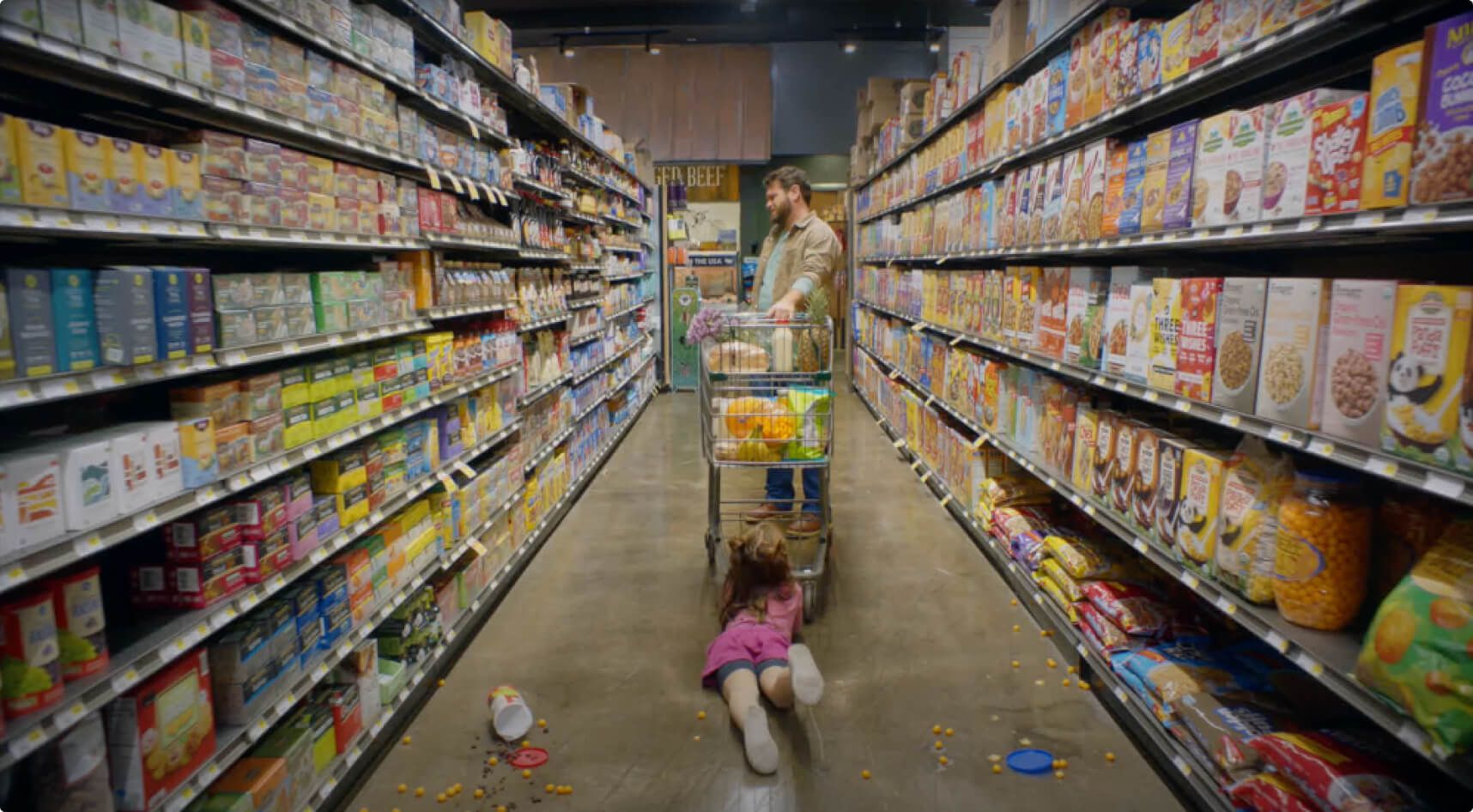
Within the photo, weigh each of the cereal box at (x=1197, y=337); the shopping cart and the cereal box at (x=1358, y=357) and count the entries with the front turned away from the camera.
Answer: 0

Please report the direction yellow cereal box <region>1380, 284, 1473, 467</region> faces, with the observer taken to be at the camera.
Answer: facing the viewer and to the left of the viewer

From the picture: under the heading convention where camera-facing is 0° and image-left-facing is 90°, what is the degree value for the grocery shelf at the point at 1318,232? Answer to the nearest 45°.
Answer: approximately 45°

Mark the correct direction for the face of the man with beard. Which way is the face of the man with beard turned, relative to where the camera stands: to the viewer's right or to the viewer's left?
to the viewer's left

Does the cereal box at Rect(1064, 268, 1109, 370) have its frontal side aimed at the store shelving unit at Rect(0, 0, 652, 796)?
yes

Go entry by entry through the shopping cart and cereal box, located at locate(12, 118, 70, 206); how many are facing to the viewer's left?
0

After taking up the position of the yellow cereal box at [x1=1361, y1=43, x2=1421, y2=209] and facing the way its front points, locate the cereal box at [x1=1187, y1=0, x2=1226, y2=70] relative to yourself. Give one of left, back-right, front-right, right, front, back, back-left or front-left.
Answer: right

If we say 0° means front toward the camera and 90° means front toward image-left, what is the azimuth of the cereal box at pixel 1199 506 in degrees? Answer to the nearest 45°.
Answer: approximately 45°

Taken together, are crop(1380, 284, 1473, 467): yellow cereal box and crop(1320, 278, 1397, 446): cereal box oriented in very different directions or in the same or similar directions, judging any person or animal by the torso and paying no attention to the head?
same or similar directions

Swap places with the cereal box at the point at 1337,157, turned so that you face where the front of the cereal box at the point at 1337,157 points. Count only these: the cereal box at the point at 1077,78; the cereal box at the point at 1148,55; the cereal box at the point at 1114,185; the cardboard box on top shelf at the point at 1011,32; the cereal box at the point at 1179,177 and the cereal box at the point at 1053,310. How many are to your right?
6

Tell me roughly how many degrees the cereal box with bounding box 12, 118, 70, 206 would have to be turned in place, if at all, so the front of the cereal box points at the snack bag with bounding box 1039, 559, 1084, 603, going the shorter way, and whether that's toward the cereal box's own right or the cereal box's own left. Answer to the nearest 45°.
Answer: approximately 45° to the cereal box's own left

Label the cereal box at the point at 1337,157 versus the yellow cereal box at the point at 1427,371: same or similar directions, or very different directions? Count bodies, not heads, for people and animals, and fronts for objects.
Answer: same or similar directions

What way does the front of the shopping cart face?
toward the camera
